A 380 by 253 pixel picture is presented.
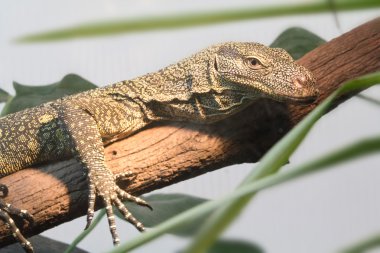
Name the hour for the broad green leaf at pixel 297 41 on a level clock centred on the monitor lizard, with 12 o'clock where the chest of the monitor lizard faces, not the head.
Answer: The broad green leaf is roughly at 12 o'clock from the monitor lizard.

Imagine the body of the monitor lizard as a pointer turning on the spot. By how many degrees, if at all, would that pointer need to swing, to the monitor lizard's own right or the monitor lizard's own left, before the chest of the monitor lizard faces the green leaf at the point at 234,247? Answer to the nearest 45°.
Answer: approximately 90° to the monitor lizard's own right

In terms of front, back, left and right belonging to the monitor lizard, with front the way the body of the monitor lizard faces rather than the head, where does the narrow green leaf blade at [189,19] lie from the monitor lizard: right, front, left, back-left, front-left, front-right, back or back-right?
right

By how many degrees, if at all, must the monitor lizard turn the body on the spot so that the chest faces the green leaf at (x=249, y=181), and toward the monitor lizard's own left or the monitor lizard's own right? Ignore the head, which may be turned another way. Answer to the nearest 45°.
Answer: approximately 90° to the monitor lizard's own right

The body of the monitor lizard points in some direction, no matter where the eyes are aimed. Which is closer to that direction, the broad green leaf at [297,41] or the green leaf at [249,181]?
the broad green leaf

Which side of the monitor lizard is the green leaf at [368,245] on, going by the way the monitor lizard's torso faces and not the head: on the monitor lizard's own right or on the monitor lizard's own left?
on the monitor lizard's own right

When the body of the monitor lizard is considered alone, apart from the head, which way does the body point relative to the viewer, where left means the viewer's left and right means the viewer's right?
facing to the right of the viewer
